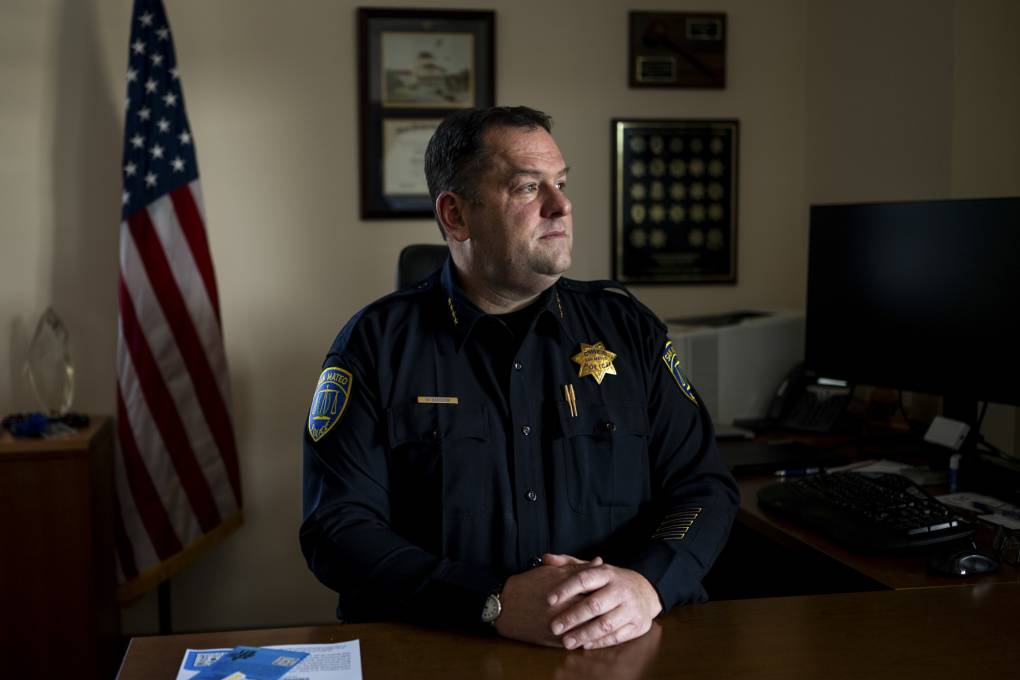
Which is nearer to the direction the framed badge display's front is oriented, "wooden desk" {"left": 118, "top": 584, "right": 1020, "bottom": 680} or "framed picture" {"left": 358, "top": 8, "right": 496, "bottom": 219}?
the wooden desk

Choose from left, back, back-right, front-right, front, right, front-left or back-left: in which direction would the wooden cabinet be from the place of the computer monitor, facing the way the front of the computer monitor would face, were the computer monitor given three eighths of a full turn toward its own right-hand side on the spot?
left

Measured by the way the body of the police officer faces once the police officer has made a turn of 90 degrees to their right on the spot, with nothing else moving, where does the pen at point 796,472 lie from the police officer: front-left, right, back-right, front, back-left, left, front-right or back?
back-right

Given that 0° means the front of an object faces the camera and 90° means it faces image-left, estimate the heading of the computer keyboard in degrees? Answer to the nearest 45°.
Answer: approximately 45°

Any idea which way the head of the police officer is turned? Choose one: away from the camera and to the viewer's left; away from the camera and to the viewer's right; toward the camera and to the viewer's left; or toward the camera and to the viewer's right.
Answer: toward the camera and to the viewer's right

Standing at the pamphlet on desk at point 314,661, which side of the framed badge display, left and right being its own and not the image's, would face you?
front

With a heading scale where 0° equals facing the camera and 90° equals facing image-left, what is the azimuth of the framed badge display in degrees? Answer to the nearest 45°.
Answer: approximately 0°

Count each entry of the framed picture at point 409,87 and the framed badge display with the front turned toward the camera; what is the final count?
2

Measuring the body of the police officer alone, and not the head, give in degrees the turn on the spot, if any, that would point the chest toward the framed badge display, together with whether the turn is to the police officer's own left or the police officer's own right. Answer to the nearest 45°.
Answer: approximately 180°

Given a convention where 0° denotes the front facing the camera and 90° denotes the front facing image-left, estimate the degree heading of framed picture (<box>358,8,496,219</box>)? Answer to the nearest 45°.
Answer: approximately 0°

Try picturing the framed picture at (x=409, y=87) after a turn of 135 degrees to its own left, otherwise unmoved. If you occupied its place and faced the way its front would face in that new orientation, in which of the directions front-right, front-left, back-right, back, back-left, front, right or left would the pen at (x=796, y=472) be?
right

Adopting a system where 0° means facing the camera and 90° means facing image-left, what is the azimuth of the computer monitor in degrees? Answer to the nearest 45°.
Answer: approximately 45°
